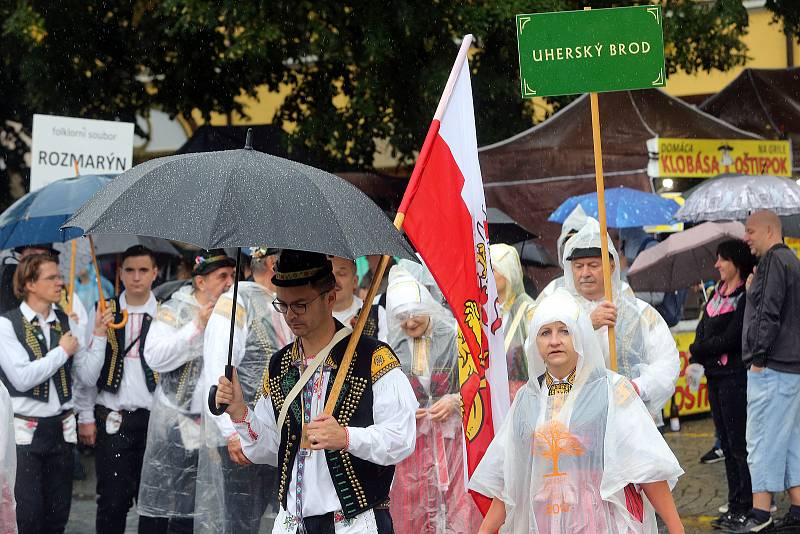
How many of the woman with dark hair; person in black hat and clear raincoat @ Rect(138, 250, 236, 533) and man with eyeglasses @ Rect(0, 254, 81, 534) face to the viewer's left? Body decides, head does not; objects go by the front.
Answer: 1

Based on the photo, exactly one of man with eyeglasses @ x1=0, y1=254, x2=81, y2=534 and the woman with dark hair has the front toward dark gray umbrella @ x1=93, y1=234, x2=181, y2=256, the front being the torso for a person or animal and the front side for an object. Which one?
the woman with dark hair

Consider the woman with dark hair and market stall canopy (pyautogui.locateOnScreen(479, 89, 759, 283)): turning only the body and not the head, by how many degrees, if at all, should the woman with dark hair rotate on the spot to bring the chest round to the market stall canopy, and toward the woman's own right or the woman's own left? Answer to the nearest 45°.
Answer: approximately 45° to the woman's own right

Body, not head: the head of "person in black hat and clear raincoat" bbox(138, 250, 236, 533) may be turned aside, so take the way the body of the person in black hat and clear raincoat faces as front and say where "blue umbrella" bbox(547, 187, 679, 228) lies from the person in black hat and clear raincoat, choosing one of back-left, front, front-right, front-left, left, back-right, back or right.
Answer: left

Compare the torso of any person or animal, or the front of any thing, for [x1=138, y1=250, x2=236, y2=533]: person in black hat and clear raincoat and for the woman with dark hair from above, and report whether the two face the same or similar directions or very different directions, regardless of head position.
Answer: very different directions

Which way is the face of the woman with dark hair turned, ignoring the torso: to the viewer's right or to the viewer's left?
to the viewer's left

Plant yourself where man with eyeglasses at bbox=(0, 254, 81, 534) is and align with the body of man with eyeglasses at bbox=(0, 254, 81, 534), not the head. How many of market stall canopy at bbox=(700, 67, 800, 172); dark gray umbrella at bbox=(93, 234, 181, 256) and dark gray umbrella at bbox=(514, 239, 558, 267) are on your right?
0

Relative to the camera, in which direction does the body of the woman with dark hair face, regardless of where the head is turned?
to the viewer's left

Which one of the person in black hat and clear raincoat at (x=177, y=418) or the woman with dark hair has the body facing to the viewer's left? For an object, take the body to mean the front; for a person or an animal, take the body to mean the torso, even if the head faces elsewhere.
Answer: the woman with dark hair

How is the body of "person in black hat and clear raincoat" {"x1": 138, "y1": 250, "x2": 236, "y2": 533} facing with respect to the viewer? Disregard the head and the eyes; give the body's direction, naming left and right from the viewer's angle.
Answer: facing the viewer and to the right of the viewer

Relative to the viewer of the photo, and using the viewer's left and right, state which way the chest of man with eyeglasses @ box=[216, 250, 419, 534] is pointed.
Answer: facing the viewer and to the left of the viewer

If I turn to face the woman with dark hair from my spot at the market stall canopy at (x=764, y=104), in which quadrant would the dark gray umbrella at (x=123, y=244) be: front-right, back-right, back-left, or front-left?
front-right

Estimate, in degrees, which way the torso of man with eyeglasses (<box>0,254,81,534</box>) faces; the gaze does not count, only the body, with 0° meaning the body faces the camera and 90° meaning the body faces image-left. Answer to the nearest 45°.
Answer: approximately 315°

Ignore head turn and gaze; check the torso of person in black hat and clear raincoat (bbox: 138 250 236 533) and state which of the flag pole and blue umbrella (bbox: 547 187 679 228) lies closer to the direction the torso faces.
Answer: the flag pole
